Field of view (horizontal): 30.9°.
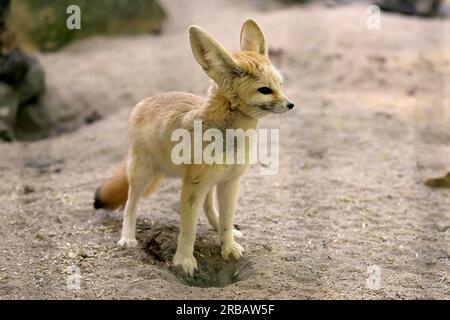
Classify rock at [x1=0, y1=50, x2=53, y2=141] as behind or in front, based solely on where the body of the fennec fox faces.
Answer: behind

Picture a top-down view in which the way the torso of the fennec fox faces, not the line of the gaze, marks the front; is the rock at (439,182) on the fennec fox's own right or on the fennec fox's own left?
on the fennec fox's own left

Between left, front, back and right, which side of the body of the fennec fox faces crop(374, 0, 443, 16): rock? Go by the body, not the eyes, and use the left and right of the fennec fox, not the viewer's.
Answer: left

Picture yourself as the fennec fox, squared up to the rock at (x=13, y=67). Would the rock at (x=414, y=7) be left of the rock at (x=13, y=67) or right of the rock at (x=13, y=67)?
right

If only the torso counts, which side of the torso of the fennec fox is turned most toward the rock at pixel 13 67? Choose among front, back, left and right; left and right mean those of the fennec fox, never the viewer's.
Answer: back

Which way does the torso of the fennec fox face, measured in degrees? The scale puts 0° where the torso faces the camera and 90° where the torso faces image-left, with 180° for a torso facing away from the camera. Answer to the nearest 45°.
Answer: approximately 315°
